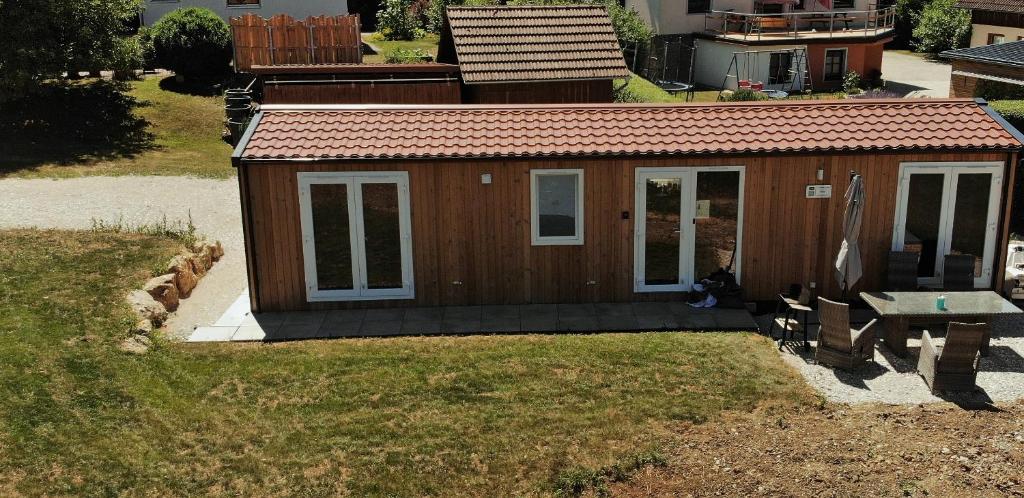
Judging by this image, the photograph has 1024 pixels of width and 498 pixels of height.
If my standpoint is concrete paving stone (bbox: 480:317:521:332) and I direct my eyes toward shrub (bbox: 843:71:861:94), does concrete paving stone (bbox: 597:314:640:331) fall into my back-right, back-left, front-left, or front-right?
front-right

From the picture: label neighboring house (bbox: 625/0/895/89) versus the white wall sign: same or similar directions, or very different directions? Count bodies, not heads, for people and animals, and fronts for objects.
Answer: same or similar directions

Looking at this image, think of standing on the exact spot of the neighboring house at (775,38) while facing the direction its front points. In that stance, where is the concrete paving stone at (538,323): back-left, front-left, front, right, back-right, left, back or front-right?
front

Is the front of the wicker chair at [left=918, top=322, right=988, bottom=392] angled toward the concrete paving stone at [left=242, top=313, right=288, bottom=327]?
no

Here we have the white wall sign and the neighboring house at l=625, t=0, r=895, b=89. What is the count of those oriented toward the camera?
2

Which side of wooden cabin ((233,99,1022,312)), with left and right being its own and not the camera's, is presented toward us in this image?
front

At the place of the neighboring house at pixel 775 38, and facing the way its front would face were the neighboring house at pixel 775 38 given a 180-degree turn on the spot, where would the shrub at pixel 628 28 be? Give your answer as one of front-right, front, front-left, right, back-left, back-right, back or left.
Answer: left

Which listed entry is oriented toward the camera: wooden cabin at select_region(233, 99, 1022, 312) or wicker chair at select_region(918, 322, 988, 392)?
the wooden cabin

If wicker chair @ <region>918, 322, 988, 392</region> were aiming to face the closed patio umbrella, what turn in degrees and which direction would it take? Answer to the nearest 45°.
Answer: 0° — it already faces it

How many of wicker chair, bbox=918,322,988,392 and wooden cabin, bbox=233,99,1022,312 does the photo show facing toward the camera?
1

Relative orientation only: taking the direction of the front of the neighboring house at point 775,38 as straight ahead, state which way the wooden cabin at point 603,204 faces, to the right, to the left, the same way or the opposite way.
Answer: the same way

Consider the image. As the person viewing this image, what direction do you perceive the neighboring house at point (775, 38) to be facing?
facing the viewer

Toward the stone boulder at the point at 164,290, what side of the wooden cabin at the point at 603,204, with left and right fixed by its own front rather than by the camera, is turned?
right

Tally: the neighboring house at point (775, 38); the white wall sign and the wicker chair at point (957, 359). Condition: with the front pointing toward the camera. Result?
2

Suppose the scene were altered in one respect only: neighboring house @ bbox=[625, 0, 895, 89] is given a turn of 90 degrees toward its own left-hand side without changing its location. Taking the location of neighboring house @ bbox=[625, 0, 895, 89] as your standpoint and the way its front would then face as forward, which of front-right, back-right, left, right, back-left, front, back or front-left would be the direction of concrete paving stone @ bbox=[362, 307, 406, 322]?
right

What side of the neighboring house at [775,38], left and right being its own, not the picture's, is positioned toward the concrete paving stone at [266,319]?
front

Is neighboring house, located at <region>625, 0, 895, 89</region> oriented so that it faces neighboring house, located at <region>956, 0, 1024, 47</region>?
no

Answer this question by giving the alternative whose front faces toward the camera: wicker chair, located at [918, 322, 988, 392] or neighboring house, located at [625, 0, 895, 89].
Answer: the neighboring house

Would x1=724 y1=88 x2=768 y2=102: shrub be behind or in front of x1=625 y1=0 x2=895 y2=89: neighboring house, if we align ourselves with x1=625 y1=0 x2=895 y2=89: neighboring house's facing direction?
in front

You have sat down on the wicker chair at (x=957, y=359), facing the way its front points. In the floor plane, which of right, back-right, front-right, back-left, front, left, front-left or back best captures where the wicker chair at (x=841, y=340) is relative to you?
front-left

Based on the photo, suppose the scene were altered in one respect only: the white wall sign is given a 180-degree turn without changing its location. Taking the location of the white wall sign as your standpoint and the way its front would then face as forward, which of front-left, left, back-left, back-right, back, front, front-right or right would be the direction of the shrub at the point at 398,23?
front-left
